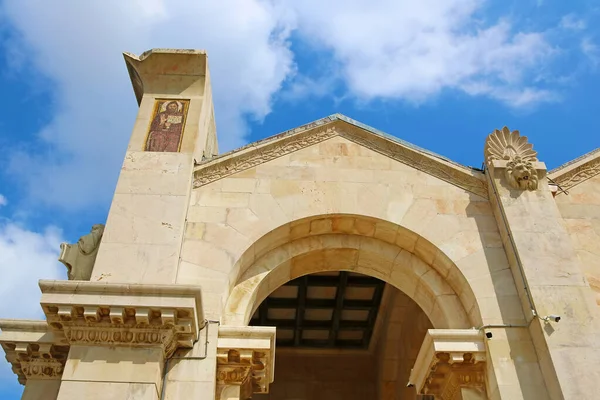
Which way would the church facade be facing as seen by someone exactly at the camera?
facing the viewer
